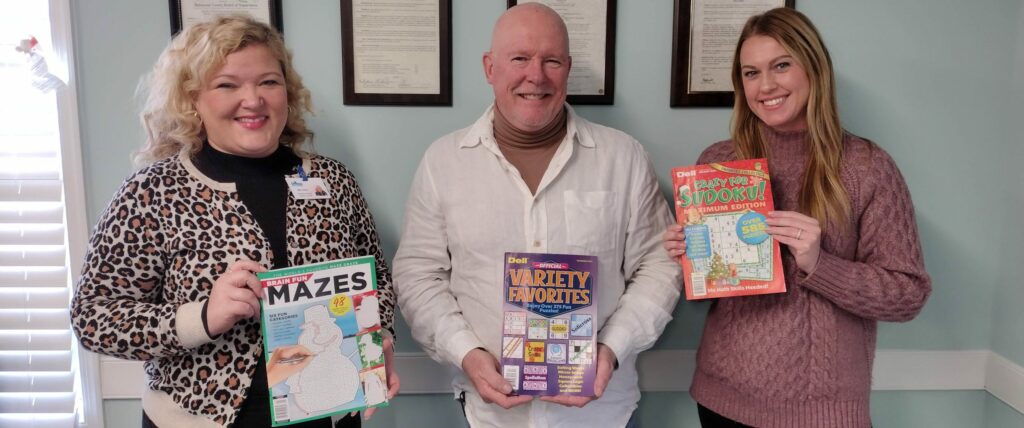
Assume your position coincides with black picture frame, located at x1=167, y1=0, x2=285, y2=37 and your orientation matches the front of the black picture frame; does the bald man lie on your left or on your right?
on your left

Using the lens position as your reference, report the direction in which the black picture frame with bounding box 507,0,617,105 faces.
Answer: facing the viewer

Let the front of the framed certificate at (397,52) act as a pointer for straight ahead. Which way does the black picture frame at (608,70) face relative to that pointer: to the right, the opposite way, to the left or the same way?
the same way

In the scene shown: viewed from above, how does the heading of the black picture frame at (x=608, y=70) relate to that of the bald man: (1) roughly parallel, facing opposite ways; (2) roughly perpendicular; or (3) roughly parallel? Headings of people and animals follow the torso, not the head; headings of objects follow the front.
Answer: roughly parallel

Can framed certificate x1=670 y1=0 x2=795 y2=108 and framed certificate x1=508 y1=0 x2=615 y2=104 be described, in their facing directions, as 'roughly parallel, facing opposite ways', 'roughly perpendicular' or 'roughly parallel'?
roughly parallel

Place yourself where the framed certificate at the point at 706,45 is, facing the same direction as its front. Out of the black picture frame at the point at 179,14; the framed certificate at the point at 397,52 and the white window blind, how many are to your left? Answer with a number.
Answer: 0

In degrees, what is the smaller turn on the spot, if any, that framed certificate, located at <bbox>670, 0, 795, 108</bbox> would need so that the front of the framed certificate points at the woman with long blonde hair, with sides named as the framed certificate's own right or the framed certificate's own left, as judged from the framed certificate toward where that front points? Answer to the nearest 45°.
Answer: approximately 45° to the framed certificate's own left

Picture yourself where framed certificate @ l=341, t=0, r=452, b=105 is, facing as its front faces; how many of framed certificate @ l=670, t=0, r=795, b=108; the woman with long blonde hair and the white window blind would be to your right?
1

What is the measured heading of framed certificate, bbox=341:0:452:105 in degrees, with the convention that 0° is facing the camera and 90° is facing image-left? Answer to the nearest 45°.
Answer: approximately 0°

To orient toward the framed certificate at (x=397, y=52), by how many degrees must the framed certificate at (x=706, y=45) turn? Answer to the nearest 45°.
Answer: approximately 90° to its right

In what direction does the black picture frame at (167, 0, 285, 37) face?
toward the camera

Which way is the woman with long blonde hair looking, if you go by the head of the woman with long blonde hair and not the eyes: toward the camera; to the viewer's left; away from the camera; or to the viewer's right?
toward the camera

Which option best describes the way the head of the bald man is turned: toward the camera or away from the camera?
toward the camera

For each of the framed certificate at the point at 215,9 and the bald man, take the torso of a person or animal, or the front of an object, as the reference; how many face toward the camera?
2

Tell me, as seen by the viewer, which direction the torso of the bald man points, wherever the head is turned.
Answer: toward the camera

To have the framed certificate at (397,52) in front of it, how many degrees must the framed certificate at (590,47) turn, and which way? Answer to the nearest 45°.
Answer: approximately 90° to its right
